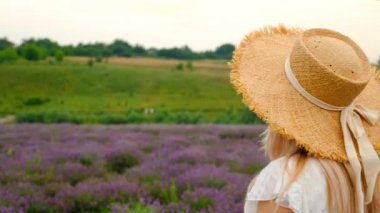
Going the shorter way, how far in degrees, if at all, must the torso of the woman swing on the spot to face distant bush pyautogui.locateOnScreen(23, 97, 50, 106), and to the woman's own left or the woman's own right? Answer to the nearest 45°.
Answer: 0° — they already face it

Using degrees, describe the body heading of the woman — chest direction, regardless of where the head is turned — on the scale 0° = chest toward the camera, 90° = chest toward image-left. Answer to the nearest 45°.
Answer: approximately 135°

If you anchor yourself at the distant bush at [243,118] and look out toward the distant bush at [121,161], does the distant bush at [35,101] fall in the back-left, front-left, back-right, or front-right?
back-right

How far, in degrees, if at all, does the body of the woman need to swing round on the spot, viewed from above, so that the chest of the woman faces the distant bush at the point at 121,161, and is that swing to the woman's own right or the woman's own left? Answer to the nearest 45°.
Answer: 0° — they already face it

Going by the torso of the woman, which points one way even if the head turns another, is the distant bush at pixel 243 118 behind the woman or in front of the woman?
in front

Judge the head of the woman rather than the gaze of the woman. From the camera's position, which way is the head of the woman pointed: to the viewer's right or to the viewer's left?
to the viewer's left
